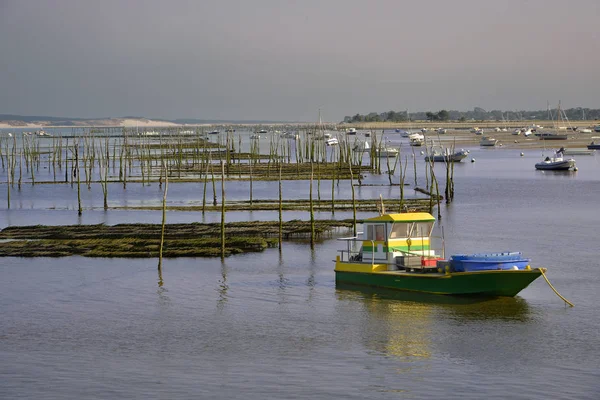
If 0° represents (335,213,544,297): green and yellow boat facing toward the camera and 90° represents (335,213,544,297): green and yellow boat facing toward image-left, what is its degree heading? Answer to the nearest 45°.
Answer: approximately 315°
